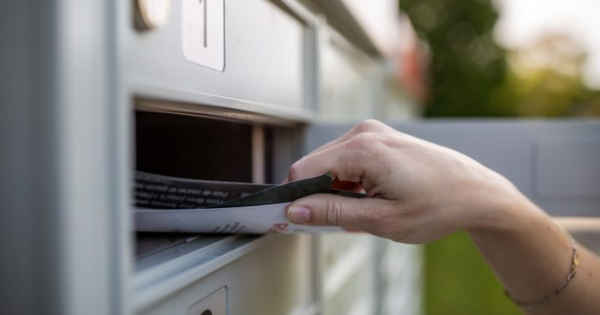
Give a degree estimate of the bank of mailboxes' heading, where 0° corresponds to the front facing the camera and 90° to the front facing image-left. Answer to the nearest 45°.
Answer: approximately 315°
